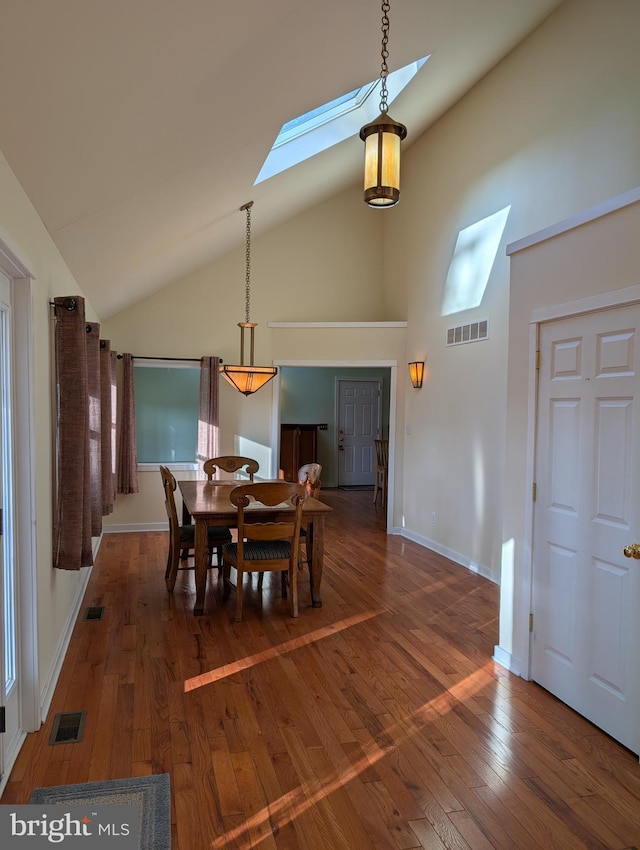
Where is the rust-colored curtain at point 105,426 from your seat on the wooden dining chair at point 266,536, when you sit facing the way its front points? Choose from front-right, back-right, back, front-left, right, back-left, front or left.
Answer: front-left

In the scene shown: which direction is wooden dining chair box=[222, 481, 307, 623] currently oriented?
away from the camera

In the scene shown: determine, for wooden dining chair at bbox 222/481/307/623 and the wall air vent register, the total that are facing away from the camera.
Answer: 1

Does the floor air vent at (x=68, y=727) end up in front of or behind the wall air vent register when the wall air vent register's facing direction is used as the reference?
in front

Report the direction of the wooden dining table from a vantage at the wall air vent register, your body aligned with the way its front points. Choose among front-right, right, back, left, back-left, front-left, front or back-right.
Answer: front

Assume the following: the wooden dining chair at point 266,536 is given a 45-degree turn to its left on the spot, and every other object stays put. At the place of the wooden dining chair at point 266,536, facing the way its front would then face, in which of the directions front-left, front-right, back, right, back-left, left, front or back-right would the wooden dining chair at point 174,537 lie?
front

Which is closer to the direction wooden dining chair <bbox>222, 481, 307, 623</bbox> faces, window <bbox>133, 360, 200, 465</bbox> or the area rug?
the window

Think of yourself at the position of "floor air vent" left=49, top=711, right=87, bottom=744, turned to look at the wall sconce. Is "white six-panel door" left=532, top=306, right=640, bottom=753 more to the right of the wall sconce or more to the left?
right

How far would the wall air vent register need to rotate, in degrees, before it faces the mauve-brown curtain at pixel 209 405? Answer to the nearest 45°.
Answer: approximately 45° to its right

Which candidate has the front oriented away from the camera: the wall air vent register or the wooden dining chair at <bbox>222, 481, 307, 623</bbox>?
the wooden dining chair

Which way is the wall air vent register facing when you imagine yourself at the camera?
facing the viewer and to the left of the viewer
